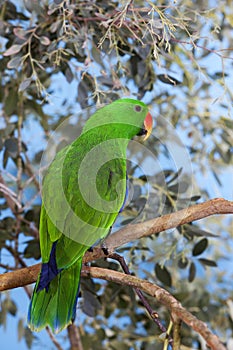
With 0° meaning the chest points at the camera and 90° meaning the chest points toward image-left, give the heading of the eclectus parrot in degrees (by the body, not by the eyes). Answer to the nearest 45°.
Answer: approximately 225°
